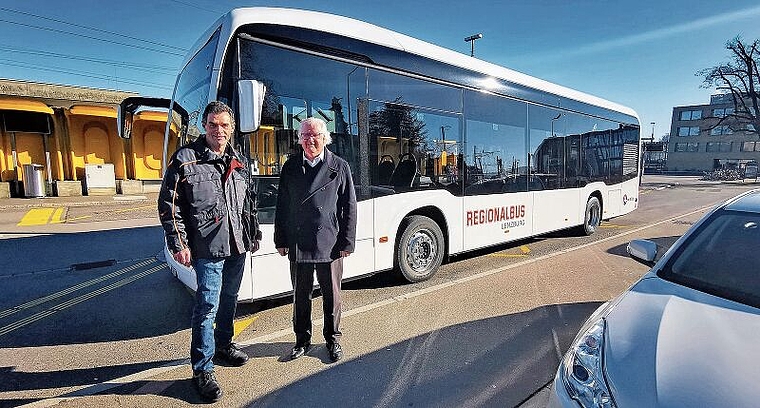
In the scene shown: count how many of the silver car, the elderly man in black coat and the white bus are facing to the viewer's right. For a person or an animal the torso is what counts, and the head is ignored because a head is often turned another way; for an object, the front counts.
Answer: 0

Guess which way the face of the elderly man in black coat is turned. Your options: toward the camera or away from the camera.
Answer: toward the camera

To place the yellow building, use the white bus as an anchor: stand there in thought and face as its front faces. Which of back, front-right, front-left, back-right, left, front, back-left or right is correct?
right

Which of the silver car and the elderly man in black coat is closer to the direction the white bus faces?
the elderly man in black coat

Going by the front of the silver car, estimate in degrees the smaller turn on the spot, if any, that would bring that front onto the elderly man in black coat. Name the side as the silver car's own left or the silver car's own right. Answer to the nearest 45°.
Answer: approximately 45° to the silver car's own right

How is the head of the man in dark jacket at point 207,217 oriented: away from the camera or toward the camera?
toward the camera

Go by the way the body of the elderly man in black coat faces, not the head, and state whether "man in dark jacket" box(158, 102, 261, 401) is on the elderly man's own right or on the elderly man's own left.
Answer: on the elderly man's own right

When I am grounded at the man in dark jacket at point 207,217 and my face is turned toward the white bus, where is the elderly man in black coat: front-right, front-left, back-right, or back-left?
front-right

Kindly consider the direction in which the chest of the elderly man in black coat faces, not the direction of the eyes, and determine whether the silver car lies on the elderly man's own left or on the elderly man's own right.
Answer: on the elderly man's own left

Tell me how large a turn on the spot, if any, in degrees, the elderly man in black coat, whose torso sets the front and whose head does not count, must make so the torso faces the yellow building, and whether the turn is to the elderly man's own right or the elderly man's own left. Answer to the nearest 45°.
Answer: approximately 135° to the elderly man's own right

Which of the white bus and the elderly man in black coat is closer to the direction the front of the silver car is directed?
the elderly man in black coat

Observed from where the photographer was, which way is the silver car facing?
facing the viewer and to the left of the viewer

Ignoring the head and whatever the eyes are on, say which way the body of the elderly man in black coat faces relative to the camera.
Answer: toward the camera
